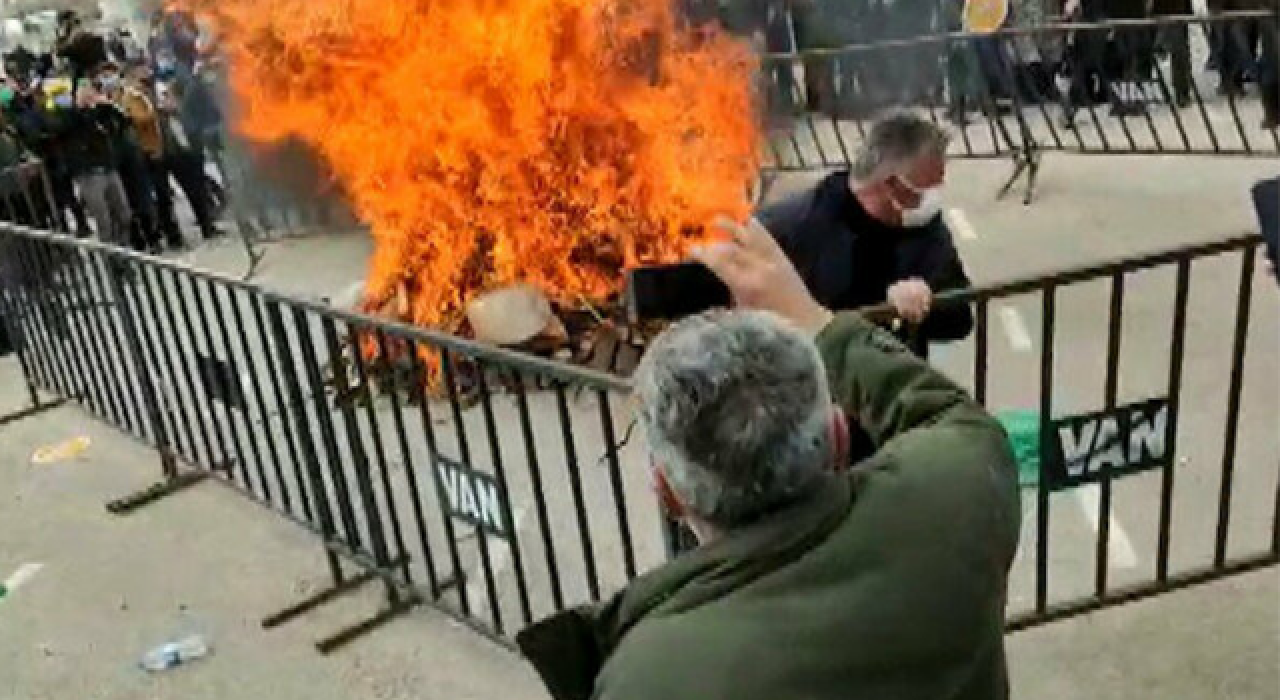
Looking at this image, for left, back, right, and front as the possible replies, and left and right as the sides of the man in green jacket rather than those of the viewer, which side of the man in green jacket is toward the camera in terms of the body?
back

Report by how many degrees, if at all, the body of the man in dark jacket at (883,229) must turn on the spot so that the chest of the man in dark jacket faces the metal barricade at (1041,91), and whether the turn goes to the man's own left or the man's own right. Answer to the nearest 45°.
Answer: approximately 135° to the man's own left

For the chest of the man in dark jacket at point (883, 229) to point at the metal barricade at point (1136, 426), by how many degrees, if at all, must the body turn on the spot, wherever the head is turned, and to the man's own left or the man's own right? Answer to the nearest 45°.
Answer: approximately 90° to the man's own left

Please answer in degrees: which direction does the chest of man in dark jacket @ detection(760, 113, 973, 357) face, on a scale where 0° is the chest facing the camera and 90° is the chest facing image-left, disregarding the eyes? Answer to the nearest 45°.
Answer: approximately 315°

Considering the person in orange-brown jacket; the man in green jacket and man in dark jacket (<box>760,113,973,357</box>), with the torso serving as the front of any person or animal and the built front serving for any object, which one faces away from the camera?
the man in green jacket
